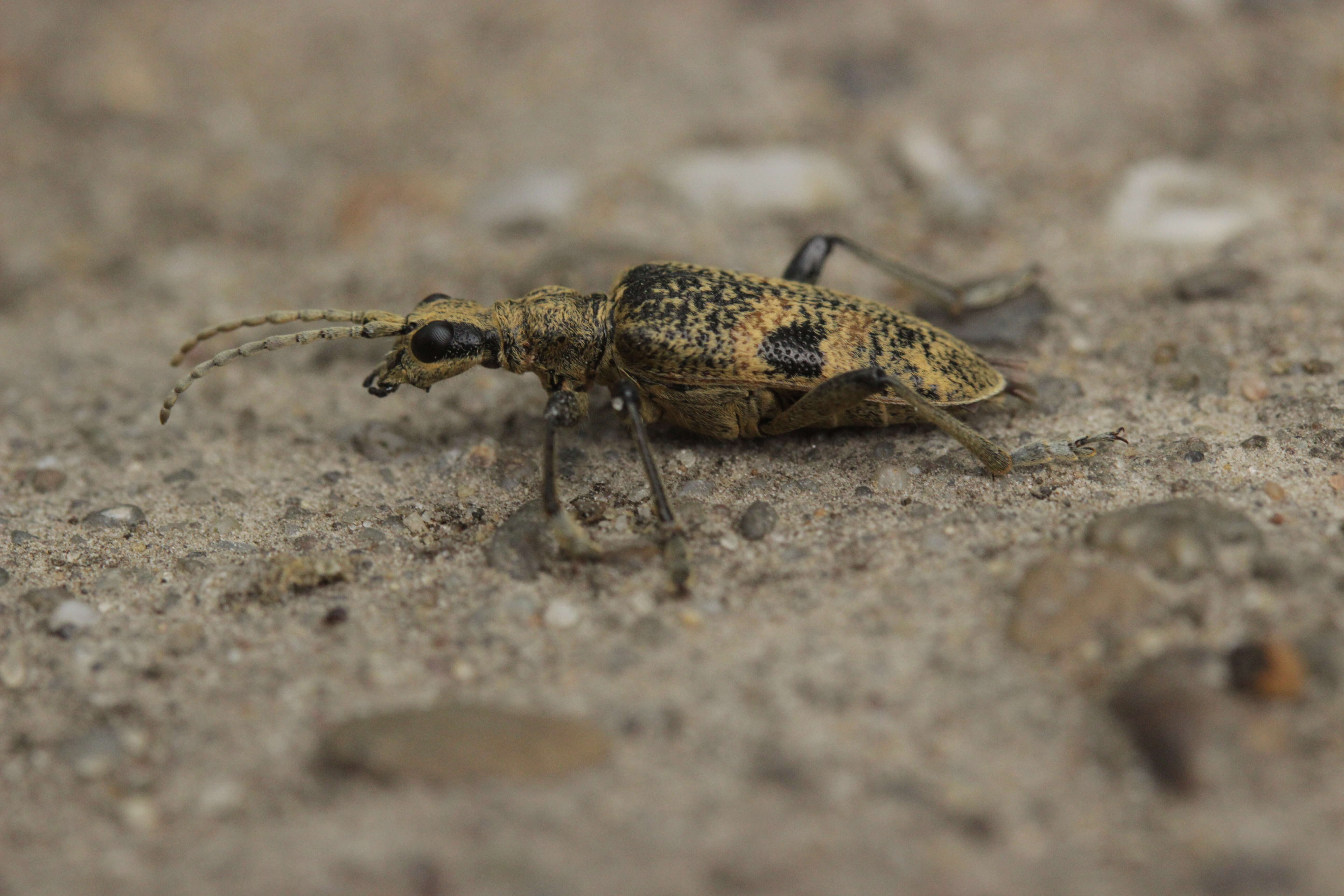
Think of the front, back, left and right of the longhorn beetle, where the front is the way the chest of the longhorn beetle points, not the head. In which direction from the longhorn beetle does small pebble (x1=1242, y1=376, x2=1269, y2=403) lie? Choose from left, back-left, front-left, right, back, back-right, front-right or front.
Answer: back

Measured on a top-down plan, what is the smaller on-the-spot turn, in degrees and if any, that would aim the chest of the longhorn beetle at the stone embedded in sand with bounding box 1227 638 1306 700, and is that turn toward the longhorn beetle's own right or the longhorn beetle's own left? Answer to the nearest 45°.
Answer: approximately 135° to the longhorn beetle's own left

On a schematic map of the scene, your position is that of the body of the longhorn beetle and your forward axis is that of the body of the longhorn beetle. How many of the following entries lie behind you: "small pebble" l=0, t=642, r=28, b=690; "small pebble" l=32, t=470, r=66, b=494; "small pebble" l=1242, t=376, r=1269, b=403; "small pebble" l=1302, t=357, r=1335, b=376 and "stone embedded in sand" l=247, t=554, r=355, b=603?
2

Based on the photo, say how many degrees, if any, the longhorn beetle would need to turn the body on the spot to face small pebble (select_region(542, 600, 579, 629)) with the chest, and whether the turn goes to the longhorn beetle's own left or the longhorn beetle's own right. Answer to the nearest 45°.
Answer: approximately 45° to the longhorn beetle's own left

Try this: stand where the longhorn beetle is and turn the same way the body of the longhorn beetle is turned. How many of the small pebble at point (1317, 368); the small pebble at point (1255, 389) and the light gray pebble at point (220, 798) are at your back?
2

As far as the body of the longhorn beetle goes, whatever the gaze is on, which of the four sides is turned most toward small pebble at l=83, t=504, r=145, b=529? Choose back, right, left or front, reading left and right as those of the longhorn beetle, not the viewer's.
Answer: front

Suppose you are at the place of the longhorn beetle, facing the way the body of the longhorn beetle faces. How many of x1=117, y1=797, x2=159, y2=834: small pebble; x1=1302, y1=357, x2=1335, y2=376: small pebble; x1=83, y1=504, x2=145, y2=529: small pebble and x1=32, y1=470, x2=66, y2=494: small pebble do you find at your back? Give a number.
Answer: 1

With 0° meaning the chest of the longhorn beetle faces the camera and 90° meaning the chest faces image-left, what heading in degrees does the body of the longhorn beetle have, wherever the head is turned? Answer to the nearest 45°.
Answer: approximately 90°

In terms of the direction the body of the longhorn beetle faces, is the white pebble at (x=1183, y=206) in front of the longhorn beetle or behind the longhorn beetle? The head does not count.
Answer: behind
